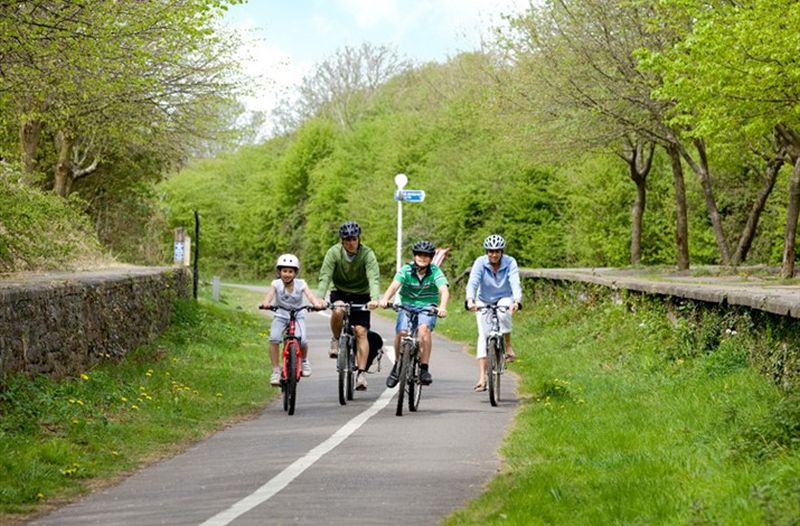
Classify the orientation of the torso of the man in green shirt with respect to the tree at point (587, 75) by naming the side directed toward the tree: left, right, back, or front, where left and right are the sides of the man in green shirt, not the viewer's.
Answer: back

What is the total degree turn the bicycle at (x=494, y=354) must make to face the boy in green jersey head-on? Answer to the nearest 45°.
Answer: approximately 90° to its right

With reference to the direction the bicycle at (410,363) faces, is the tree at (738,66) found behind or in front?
behind

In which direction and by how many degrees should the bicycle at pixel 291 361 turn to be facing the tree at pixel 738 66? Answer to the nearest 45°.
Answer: approximately 135° to its left

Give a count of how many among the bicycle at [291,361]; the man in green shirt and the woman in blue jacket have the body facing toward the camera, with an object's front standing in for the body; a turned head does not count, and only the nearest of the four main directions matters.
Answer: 3

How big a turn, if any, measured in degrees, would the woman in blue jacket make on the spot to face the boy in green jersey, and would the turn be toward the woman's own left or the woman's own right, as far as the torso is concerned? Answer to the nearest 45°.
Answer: approximately 45° to the woman's own right

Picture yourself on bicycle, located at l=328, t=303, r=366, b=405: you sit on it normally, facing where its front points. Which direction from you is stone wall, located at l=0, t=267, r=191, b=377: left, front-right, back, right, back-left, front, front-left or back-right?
right

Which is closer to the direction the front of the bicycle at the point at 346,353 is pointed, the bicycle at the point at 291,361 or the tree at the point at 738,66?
the bicycle

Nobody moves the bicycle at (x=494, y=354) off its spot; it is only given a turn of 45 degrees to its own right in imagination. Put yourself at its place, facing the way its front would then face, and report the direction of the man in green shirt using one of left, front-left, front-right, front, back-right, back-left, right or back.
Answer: front-right

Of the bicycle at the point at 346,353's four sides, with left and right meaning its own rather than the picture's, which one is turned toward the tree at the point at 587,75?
back

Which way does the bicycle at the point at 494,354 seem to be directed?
toward the camera

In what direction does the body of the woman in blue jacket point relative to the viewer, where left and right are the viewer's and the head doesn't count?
facing the viewer

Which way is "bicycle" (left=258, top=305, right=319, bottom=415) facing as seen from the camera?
toward the camera

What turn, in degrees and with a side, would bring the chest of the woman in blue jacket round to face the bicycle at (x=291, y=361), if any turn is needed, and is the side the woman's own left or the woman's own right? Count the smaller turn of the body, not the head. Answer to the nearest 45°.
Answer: approximately 45° to the woman's own right
